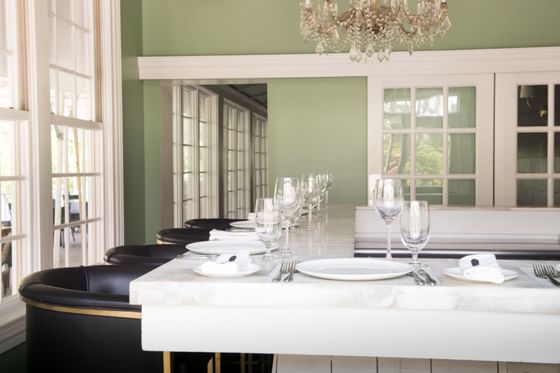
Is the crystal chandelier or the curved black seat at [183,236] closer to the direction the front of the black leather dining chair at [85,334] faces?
the crystal chandelier

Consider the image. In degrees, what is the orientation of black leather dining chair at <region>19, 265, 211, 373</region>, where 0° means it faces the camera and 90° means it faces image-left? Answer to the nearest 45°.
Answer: approximately 270°

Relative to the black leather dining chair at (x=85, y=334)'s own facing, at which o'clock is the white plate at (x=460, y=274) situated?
The white plate is roughly at 1 o'clock from the black leather dining chair.

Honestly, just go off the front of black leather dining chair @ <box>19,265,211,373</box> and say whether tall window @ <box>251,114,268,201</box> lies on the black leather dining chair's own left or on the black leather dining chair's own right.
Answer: on the black leather dining chair's own left

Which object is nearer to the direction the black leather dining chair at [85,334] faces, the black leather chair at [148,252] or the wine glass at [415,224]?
the wine glass

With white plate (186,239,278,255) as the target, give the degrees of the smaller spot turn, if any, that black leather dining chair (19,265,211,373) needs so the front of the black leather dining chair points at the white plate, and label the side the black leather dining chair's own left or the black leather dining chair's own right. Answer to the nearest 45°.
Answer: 0° — it already faces it

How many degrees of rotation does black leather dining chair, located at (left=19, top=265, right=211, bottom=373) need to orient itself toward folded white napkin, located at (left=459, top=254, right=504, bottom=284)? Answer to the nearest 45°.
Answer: approximately 45° to its right

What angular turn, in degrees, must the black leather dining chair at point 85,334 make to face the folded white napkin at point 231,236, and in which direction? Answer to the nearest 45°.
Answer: approximately 45° to its left
